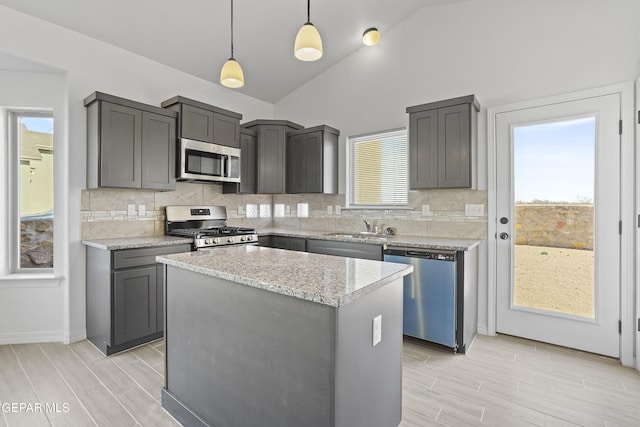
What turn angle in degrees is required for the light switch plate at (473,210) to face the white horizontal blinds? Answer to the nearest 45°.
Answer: approximately 90° to its right

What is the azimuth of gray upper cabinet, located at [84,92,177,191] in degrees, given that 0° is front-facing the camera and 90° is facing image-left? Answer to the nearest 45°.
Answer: approximately 315°

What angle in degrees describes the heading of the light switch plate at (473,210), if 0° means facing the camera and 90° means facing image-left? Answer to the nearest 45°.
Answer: approximately 0°

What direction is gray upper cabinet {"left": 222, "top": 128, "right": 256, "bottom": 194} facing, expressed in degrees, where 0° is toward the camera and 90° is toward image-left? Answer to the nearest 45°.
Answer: approximately 315°

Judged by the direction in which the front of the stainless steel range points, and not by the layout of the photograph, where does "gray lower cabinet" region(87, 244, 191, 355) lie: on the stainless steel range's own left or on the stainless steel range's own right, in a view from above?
on the stainless steel range's own right

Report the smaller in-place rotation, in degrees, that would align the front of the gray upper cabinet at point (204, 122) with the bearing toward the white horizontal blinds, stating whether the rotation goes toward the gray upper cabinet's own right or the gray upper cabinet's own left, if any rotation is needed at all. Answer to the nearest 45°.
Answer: approximately 45° to the gray upper cabinet's own left

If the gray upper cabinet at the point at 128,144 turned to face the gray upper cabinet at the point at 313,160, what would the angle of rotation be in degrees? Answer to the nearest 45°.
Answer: approximately 45° to its left

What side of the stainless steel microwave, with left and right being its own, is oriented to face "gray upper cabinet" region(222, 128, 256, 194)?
left

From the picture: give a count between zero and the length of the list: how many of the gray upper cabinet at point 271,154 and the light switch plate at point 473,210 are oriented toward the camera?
2

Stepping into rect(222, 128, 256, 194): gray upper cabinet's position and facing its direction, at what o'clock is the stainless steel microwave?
The stainless steel microwave is roughly at 3 o'clock from the gray upper cabinet.

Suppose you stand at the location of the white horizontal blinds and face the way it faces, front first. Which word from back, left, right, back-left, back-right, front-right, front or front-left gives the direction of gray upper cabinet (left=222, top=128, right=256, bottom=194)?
front-right
